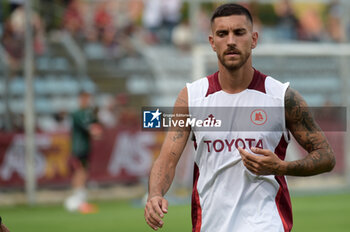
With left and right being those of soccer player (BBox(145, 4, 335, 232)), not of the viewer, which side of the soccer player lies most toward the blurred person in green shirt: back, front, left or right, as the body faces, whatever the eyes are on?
back

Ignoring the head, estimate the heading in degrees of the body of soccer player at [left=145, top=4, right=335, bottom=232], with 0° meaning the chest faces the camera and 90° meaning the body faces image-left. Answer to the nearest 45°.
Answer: approximately 0°
